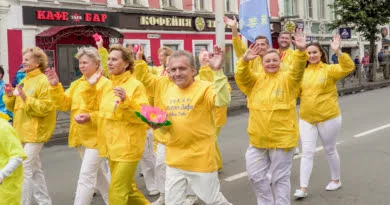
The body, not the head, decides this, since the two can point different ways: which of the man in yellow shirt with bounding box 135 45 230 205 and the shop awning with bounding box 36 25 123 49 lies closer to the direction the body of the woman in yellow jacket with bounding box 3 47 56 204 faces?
the man in yellow shirt

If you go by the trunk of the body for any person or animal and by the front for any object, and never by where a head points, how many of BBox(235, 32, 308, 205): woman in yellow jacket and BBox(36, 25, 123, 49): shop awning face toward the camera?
2

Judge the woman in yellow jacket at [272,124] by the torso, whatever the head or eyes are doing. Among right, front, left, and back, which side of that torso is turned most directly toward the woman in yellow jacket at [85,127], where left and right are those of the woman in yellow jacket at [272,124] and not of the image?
right

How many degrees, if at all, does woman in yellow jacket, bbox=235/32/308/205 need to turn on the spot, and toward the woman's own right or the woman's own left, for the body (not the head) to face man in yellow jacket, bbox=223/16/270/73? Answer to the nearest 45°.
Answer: approximately 180°
